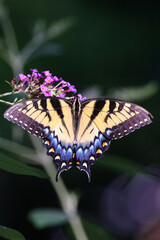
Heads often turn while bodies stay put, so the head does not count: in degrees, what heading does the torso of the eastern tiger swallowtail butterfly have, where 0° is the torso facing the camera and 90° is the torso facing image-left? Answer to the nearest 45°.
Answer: approximately 180°

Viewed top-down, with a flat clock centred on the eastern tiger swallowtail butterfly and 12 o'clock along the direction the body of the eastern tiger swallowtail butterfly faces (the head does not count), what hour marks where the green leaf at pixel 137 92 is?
The green leaf is roughly at 2 o'clock from the eastern tiger swallowtail butterfly.
